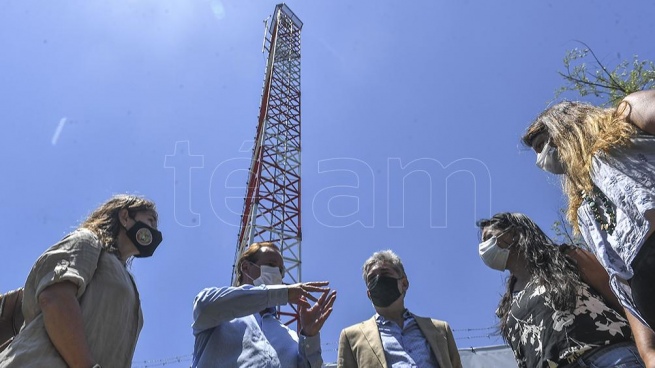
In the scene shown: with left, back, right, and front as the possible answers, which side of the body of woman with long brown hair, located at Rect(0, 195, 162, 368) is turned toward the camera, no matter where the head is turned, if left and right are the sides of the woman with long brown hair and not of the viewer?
right

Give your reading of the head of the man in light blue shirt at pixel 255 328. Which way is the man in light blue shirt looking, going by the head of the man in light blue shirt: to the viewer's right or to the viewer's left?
to the viewer's right

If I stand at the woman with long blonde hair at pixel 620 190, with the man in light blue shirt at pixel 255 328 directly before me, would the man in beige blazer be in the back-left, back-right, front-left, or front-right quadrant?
front-right

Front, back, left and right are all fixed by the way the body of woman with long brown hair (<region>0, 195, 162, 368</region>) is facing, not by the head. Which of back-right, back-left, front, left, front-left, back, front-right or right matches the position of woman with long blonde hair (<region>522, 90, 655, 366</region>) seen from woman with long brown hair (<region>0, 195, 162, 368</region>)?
front-right

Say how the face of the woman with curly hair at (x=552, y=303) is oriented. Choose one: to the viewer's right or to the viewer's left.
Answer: to the viewer's left

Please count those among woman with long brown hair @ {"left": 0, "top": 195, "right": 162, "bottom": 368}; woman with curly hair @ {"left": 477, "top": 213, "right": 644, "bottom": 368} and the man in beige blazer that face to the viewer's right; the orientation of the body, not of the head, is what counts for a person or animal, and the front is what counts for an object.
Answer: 1

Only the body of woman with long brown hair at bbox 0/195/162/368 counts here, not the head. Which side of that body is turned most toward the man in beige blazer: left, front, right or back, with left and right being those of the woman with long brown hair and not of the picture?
front

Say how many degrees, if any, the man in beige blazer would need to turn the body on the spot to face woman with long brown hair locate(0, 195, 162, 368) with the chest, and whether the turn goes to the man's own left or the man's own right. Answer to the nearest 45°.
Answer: approximately 45° to the man's own right

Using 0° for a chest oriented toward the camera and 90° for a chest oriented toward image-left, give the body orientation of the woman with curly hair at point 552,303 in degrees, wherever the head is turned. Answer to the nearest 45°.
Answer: approximately 45°

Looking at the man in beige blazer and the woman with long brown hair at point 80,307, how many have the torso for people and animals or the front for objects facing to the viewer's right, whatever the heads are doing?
1

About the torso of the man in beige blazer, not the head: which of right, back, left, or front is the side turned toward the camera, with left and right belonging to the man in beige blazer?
front

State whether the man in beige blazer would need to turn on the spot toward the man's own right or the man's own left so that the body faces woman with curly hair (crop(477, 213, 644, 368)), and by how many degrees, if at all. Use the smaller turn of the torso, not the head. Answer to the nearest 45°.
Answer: approximately 45° to the man's own left

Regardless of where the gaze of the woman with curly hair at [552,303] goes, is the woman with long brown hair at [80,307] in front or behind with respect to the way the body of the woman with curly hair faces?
in front
